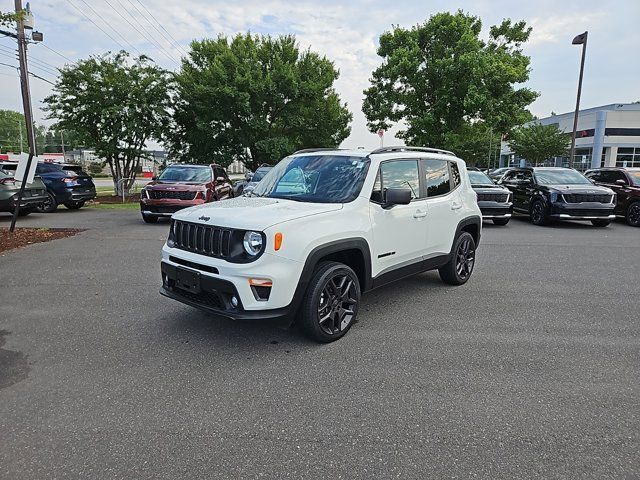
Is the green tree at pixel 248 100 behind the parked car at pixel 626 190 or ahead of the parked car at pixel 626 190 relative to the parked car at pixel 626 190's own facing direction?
behind

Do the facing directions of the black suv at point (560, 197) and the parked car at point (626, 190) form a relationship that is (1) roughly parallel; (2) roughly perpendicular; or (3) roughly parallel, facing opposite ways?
roughly parallel

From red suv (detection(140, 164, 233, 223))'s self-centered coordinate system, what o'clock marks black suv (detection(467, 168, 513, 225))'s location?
The black suv is roughly at 8 o'clock from the red suv.

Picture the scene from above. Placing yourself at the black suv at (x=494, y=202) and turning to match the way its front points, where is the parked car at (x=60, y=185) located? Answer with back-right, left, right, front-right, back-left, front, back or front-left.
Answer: back-right

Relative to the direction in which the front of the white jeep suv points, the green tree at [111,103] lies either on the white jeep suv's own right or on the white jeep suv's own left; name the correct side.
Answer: on the white jeep suv's own right

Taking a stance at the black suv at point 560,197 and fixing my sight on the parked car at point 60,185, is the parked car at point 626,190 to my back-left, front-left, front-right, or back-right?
back-right

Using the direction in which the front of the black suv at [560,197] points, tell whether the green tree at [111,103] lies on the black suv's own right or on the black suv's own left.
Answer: on the black suv's own right

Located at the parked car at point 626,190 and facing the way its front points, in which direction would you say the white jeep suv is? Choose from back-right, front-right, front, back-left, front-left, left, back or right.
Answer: front-right

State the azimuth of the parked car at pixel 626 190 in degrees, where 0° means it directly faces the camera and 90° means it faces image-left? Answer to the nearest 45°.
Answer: approximately 315°

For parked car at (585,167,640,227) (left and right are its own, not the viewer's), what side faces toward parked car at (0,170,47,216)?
right

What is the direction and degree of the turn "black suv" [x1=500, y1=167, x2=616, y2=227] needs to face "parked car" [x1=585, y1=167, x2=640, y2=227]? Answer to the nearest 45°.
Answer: approximately 90° to its left

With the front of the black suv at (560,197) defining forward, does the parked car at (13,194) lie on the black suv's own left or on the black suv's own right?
on the black suv's own right

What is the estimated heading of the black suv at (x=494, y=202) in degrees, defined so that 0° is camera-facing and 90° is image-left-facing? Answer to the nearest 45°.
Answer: approximately 315°

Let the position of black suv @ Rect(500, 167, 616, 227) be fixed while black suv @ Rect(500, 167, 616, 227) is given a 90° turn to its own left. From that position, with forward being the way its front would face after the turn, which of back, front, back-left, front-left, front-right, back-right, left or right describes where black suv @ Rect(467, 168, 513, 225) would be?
back

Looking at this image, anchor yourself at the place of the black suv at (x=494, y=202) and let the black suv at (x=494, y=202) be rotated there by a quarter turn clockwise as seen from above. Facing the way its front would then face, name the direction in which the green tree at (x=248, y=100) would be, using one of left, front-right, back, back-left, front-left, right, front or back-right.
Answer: right

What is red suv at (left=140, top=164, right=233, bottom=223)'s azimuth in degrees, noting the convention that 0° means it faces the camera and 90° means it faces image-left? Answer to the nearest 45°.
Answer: approximately 45°

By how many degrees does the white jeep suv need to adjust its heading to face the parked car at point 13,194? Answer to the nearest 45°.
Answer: approximately 90° to its right

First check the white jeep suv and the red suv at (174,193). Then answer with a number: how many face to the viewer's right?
0

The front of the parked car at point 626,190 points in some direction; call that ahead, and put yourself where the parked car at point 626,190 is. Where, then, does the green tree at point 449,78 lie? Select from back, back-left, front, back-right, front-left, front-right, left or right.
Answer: back
